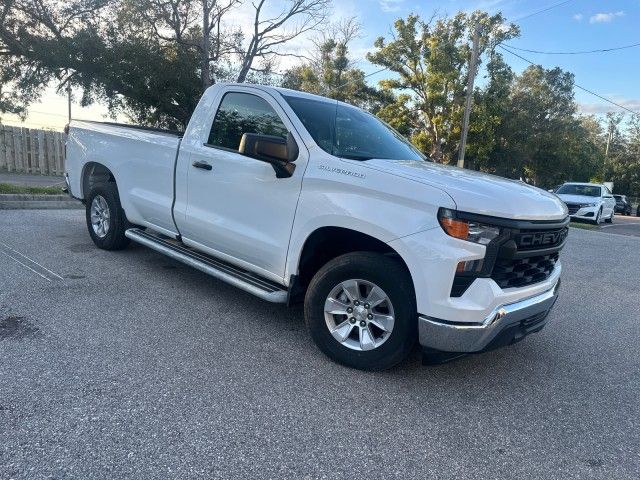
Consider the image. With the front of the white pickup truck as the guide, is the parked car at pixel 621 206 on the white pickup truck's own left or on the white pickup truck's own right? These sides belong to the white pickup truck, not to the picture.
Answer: on the white pickup truck's own left

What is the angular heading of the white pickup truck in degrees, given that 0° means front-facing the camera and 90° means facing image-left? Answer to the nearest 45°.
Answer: approximately 315°

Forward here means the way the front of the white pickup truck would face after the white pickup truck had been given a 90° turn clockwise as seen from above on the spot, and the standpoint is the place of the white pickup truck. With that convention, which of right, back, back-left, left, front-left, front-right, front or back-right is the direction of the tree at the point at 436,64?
back-right

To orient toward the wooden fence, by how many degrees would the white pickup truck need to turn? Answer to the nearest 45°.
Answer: approximately 180°

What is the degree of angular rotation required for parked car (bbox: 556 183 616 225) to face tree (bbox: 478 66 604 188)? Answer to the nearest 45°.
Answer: approximately 135° to its right
